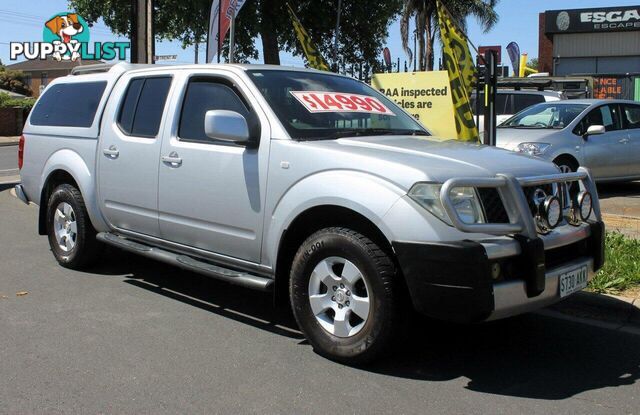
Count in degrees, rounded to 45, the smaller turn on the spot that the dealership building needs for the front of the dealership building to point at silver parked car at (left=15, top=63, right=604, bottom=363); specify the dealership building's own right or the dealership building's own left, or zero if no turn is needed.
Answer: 0° — it already faces it

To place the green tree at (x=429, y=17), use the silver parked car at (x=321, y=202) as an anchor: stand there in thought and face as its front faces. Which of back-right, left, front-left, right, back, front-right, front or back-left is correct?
back-left

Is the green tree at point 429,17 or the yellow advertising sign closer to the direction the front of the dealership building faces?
the yellow advertising sign

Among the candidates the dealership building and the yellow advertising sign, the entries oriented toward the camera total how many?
2

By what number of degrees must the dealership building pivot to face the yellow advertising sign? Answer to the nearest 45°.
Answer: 0° — it already faces it

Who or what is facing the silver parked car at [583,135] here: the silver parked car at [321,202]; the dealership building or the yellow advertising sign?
the dealership building

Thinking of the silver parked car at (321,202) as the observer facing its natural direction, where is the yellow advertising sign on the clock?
The yellow advertising sign is roughly at 8 o'clock from the silver parked car.
